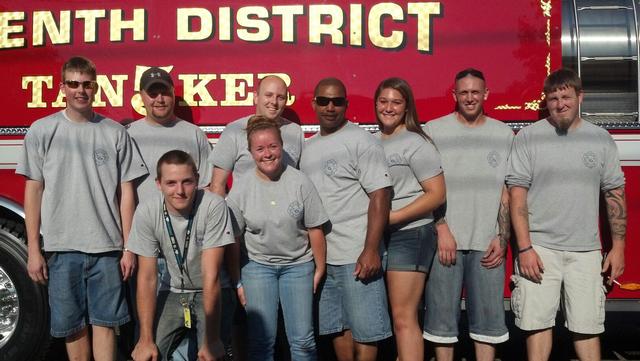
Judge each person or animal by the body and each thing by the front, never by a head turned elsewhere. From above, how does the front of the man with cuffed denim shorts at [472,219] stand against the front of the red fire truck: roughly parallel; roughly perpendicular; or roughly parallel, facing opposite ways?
roughly perpendicular

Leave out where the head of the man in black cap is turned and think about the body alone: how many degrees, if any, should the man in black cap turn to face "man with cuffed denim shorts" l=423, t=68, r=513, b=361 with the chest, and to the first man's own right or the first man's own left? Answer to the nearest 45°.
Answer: approximately 90° to the first man's own left

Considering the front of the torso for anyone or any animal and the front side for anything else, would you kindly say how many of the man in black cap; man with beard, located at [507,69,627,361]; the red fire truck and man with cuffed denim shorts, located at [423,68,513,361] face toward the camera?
3

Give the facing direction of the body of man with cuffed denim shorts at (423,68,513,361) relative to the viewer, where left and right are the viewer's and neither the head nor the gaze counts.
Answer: facing the viewer

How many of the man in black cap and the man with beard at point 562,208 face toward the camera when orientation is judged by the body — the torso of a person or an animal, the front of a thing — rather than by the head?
2

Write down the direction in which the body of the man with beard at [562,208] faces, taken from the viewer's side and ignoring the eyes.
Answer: toward the camera

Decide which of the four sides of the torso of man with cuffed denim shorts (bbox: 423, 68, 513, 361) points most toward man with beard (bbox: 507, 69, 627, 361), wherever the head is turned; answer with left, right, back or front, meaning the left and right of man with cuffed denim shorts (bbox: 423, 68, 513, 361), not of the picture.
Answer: left

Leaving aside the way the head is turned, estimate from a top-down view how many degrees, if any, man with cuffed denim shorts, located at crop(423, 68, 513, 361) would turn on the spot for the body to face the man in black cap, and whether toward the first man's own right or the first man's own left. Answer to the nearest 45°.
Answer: approximately 90° to the first man's own right

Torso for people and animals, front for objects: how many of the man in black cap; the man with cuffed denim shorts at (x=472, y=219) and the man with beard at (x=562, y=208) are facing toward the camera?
3
